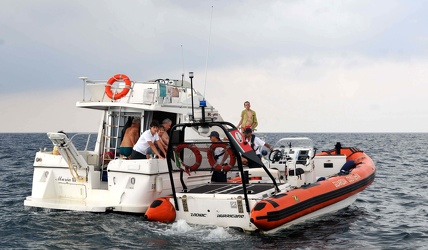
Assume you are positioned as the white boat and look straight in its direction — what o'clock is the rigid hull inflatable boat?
The rigid hull inflatable boat is roughly at 3 o'clock from the white boat.

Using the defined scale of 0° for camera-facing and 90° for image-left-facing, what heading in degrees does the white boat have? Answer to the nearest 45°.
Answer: approximately 225°

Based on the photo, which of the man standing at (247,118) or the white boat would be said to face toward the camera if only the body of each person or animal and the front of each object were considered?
the man standing

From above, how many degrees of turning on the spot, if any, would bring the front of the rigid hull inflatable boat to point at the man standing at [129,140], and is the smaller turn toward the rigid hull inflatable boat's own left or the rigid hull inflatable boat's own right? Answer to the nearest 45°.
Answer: approximately 90° to the rigid hull inflatable boat's own left

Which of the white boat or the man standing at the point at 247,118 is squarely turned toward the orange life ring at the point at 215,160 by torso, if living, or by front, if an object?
the man standing

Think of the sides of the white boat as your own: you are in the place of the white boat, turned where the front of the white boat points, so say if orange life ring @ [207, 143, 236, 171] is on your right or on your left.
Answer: on your right

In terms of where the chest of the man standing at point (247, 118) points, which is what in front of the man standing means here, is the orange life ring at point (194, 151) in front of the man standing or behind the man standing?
in front

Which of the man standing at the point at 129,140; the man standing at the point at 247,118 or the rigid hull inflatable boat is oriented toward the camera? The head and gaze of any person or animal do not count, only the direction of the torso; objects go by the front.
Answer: the man standing at the point at 247,118

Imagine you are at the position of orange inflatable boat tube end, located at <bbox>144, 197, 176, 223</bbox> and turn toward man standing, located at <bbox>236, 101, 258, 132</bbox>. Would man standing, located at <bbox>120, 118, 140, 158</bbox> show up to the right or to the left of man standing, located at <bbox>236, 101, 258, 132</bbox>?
left

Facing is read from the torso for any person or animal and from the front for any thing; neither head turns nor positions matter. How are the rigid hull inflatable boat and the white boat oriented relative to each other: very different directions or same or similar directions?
same or similar directions

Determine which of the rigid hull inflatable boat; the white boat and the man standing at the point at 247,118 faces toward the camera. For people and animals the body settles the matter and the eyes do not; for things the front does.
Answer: the man standing

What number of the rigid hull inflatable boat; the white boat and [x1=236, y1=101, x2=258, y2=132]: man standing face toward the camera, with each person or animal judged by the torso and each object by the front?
1

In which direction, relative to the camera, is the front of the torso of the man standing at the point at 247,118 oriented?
toward the camera
